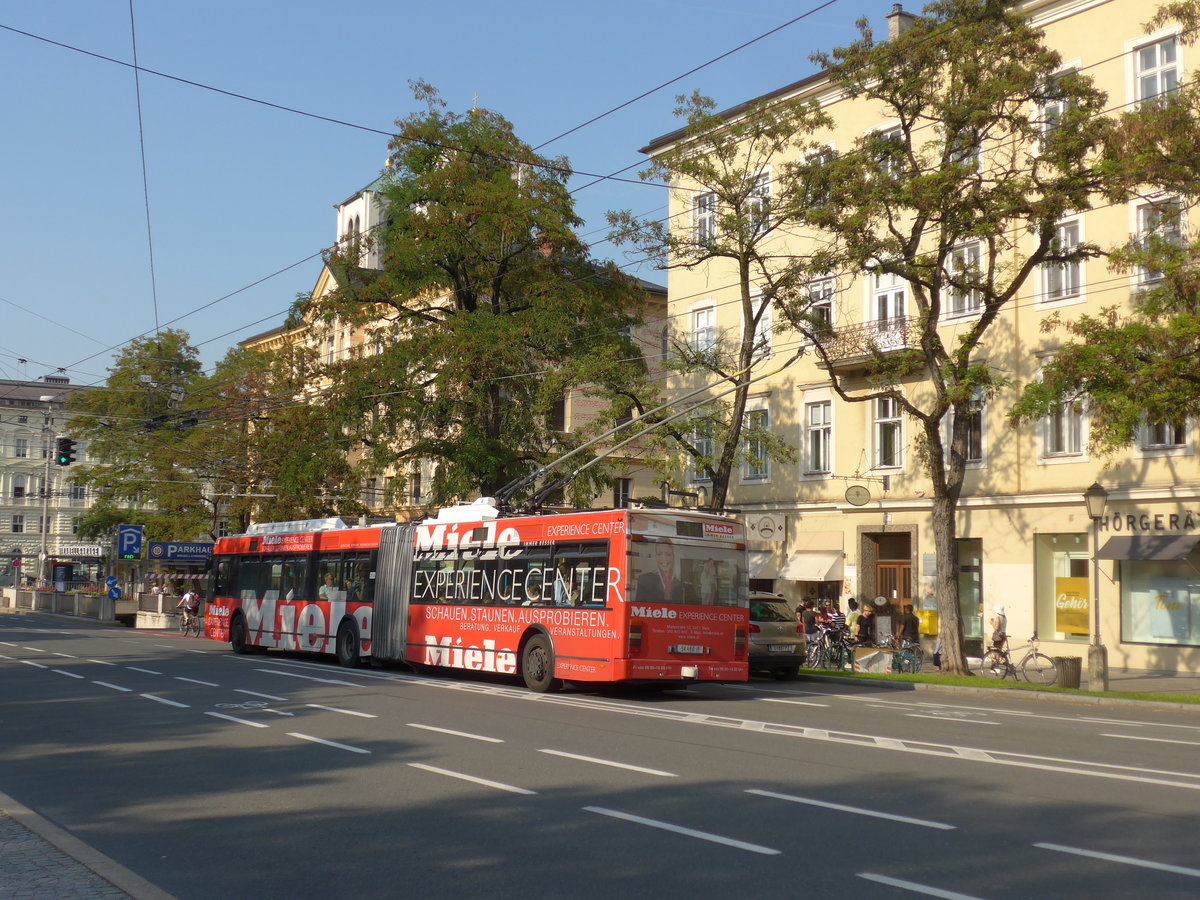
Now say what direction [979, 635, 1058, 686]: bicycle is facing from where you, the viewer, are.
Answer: facing to the right of the viewer

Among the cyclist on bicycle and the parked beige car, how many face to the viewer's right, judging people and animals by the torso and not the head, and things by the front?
0

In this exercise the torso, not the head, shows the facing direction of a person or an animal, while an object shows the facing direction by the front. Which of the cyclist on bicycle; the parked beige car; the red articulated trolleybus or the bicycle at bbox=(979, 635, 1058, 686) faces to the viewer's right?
the bicycle

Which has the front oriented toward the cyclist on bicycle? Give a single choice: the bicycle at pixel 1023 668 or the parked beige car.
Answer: the parked beige car

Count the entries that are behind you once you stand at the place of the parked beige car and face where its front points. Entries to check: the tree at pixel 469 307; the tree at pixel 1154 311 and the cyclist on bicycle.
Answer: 1

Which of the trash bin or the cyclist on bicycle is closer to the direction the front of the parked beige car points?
the cyclist on bicycle

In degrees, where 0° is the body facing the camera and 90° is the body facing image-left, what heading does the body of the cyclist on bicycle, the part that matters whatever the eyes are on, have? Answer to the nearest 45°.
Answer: approximately 135°
